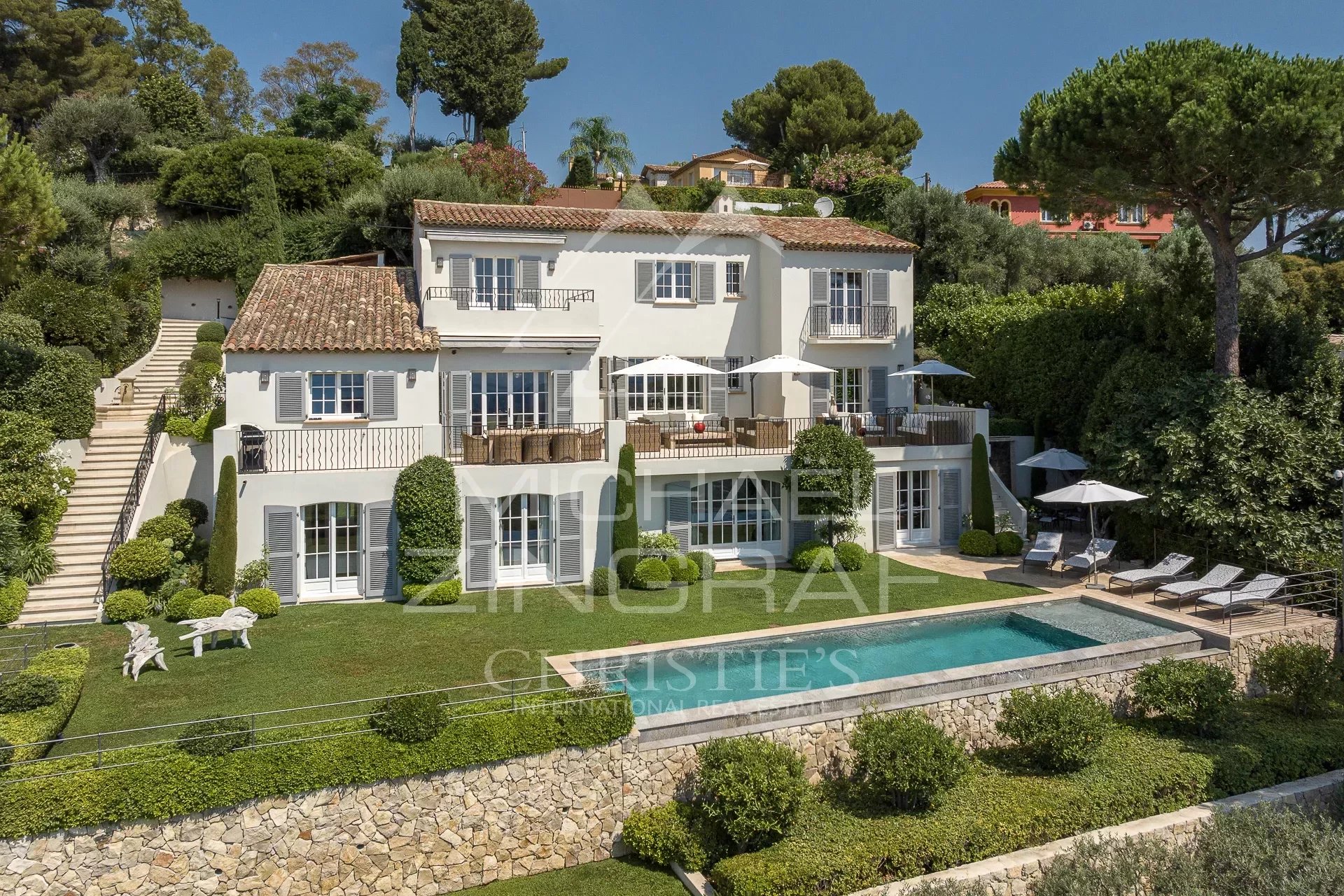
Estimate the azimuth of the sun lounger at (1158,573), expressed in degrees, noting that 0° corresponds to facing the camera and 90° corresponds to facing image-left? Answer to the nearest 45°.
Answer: approximately 45°

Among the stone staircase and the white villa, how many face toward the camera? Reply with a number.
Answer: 2

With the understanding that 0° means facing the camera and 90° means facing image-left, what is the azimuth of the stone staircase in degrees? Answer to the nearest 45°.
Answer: approximately 0°

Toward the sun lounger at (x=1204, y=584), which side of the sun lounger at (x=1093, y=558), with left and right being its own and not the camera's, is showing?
left

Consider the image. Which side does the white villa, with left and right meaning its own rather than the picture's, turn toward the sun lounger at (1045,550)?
left
